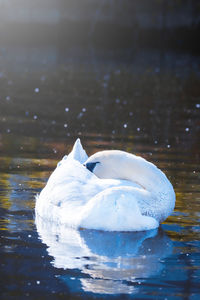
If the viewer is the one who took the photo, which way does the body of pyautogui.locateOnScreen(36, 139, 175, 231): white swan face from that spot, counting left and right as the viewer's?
facing to the right of the viewer
